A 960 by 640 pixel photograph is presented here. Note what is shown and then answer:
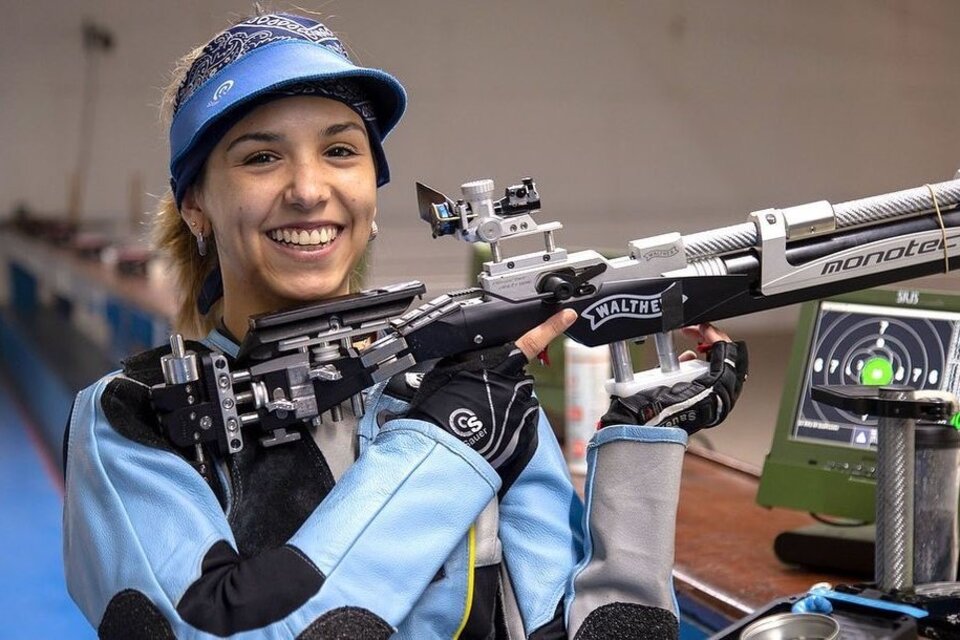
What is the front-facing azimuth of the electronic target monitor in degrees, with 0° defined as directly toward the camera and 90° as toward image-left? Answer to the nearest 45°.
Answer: approximately 0°

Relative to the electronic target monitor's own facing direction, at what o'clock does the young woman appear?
The young woman is roughly at 1 o'clock from the electronic target monitor.

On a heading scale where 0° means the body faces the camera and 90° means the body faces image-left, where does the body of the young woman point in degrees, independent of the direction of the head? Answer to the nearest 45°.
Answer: approximately 315°

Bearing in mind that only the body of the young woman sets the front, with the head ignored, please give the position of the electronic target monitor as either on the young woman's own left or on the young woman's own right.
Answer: on the young woman's own left

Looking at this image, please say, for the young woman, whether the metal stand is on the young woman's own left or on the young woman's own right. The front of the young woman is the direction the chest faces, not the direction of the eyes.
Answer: on the young woman's own left
